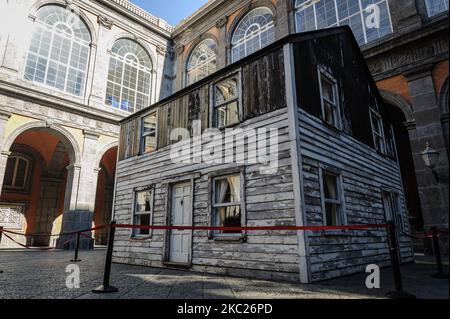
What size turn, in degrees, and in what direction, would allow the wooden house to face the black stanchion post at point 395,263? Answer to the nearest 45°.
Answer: approximately 90° to its left

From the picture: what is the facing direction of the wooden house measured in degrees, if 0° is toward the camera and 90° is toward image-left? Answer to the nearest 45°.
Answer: approximately 45°

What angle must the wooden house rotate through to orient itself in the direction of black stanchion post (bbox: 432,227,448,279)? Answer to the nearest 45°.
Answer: approximately 90° to its left
